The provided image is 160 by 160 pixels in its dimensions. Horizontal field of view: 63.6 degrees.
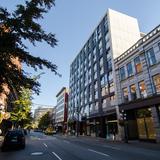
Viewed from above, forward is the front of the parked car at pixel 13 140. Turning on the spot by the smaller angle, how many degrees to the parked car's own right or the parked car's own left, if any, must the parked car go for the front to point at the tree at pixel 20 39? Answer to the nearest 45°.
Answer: approximately 180°

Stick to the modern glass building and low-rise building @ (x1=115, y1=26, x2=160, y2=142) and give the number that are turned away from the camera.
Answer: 0

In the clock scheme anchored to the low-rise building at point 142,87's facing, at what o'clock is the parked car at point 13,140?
The parked car is roughly at 12 o'clock from the low-rise building.

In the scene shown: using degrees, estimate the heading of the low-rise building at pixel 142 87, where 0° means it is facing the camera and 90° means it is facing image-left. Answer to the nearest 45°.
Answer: approximately 45°

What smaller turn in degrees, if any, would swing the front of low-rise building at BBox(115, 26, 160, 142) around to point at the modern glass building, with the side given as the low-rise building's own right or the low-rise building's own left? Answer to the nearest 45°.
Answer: approximately 90° to the low-rise building's own right

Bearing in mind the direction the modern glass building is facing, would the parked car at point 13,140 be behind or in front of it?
in front
